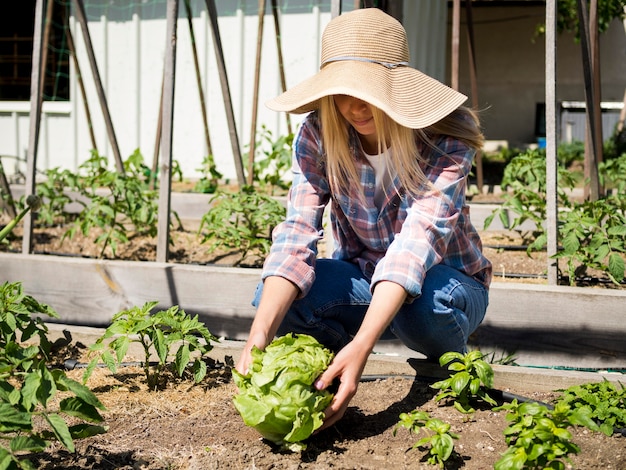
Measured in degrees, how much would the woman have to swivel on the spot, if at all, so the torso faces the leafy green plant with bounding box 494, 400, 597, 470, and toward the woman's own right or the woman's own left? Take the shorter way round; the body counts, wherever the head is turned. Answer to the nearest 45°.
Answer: approximately 90° to the woman's own left

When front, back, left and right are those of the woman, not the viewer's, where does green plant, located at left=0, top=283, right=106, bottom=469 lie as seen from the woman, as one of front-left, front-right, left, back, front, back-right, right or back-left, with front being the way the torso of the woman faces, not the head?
front

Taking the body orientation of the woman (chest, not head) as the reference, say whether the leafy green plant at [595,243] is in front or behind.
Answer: behind

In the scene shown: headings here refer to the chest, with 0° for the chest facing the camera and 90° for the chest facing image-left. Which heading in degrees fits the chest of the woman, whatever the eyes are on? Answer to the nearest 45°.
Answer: approximately 45°

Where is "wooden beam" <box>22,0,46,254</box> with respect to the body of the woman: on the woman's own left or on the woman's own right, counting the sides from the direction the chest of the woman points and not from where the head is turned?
on the woman's own right

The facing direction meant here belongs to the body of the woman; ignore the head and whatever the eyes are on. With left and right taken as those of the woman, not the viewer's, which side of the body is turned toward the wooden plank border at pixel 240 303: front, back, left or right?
right

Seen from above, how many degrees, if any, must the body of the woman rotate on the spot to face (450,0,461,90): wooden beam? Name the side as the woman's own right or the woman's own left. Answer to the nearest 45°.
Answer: approximately 135° to the woman's own right

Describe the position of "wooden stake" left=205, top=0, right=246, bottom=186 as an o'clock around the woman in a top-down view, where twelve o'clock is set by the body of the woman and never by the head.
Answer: The wooden stake is roughly at 4 o'clock from the woman.

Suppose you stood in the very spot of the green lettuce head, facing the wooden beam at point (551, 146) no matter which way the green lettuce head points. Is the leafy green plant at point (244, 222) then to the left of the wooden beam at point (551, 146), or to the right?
left

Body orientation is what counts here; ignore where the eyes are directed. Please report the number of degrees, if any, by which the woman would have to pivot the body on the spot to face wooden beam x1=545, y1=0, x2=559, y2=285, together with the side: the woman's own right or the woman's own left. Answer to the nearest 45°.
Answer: approximately 180°

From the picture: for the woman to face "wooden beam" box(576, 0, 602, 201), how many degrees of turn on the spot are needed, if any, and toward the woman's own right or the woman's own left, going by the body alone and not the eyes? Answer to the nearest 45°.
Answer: approximately 180°

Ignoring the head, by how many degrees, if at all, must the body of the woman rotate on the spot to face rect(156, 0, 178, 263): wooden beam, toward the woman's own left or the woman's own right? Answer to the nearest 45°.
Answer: approximately 90° to the woman's own right

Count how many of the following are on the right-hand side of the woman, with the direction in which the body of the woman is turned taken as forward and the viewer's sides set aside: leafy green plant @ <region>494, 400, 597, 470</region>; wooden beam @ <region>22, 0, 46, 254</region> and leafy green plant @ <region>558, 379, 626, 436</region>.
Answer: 1

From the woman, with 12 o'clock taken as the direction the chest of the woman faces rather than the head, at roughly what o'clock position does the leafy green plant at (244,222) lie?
The leafy green plant is roughly at 4 o'clock from the woman.
